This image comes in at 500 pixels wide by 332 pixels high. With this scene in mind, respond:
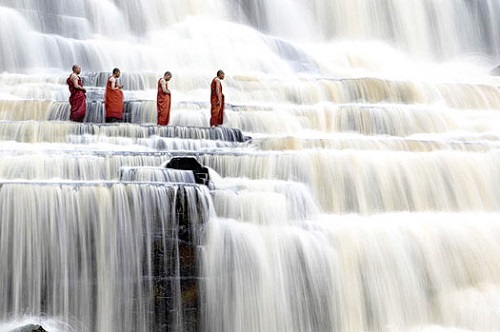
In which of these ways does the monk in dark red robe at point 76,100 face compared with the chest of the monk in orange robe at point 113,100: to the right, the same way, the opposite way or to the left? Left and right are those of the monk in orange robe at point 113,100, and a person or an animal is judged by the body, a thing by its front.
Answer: the same way

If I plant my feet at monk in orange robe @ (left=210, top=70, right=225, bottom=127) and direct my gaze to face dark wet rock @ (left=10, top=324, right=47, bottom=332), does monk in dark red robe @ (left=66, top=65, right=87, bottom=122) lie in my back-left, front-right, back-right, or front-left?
front-right
